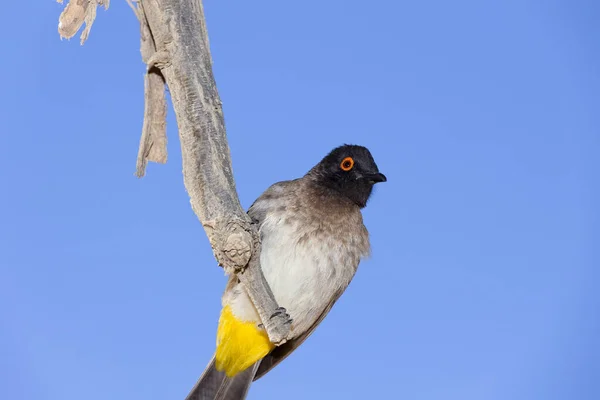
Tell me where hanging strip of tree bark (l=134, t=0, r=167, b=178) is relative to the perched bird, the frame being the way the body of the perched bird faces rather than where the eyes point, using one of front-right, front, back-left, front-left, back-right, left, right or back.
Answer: right

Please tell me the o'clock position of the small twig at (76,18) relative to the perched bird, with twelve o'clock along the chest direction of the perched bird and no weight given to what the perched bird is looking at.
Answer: The small twig is roughly at 3 o'clock from the perched bird.
